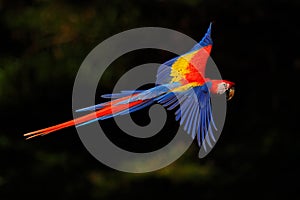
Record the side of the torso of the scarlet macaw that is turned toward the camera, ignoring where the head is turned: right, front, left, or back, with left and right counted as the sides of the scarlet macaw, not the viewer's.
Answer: right
